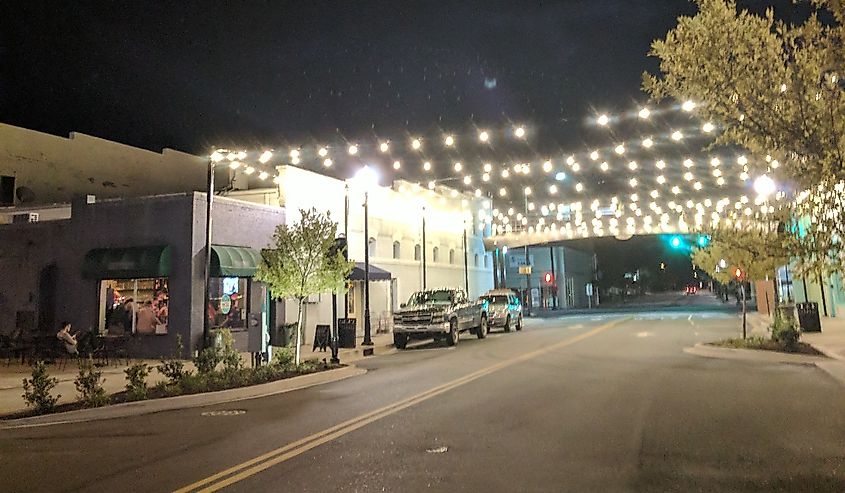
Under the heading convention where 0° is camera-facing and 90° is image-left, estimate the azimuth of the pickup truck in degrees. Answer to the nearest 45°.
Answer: approximately 45°

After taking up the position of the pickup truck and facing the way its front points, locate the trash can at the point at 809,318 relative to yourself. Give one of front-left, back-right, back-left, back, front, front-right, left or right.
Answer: back-left

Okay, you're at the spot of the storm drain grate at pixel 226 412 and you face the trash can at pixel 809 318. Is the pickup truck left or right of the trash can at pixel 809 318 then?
left

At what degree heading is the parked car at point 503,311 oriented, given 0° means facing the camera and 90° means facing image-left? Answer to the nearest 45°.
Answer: approximately 45°

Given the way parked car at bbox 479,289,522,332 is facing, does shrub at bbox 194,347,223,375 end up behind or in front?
in front

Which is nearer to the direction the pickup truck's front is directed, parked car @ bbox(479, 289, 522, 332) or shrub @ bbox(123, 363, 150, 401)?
the shrub

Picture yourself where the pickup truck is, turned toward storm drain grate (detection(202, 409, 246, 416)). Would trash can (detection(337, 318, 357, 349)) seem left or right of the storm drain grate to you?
right

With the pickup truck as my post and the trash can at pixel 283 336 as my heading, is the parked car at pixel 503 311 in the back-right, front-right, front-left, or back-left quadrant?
back-right

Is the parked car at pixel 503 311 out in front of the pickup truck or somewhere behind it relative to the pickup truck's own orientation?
behind

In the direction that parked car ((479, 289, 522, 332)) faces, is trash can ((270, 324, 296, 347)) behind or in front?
in front

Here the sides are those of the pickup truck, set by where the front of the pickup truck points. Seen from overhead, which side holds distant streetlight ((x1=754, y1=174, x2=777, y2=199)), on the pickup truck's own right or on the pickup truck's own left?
on the pickup truck's own left

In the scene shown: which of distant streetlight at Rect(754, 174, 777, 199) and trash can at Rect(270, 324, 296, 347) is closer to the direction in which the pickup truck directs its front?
the trash can

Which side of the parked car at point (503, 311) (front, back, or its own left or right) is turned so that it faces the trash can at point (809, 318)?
left
